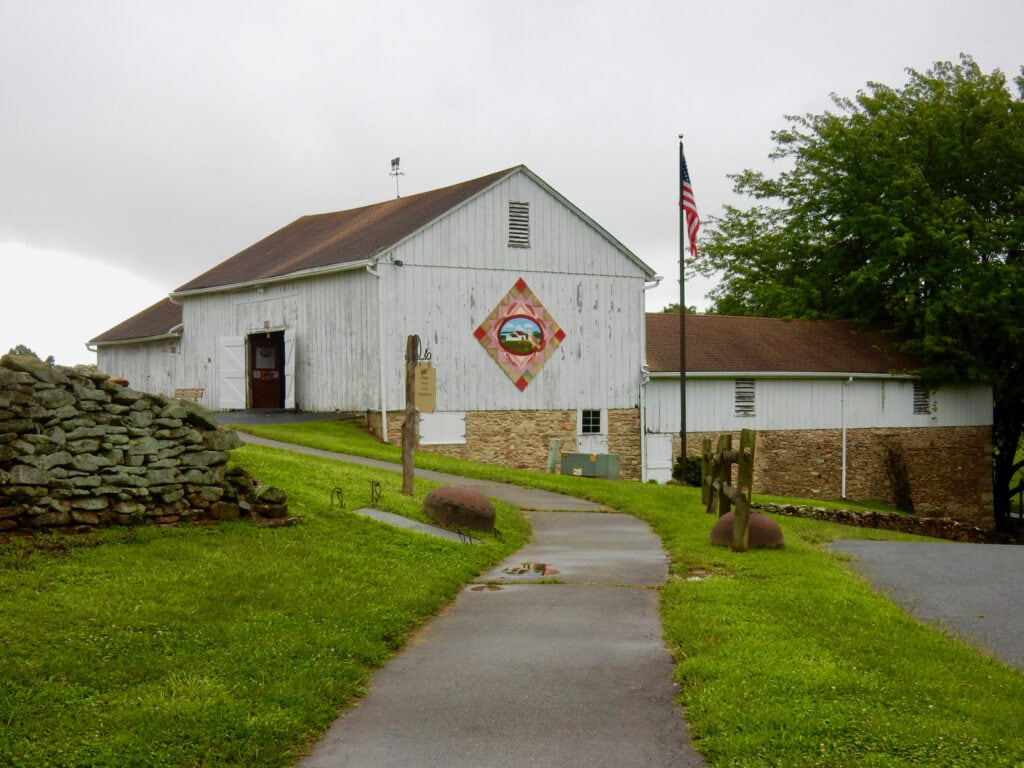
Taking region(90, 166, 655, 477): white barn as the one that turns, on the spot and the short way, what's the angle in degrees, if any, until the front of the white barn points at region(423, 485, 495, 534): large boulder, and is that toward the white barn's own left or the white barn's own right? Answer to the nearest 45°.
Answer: approximately 45° to the white barn's own left

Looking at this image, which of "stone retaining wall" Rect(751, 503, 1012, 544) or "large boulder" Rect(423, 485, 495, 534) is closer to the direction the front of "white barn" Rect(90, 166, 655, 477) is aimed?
the large boulder

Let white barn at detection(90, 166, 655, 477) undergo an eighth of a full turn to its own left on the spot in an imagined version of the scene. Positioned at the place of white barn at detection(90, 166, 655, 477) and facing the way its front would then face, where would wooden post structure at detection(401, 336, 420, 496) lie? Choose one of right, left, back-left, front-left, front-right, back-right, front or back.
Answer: front

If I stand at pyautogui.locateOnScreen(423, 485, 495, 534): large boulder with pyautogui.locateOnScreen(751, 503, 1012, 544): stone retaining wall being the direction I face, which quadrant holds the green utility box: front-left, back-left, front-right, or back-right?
front-left

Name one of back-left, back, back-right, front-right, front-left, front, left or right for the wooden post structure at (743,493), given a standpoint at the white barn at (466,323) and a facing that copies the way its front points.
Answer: front-left

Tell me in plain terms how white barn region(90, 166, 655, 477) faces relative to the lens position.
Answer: facing the viewer and to the left of the viewer

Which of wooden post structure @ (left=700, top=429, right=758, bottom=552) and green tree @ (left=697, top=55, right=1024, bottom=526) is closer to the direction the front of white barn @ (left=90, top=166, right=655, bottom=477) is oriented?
the wooden post structure

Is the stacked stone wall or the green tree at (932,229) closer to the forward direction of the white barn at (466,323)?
the stacked stone wall

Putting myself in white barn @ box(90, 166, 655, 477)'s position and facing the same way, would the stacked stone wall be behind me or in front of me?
in front

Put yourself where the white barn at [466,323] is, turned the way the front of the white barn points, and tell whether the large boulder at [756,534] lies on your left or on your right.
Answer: on your left

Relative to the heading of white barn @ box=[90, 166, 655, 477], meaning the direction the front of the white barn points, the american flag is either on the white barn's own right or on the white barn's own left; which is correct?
on the white barn's own left

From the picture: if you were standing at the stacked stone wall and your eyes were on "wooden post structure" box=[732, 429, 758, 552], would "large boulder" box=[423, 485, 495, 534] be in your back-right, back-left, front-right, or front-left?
front-left

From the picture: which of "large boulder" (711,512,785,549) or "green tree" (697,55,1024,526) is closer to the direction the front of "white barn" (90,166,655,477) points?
the large boulder

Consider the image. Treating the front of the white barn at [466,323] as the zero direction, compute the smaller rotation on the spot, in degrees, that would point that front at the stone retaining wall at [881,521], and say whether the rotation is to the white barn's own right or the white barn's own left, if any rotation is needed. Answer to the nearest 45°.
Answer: approximately 90° to the white barn's own left

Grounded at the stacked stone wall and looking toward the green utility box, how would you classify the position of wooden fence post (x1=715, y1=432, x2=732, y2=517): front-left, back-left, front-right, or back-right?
front-right

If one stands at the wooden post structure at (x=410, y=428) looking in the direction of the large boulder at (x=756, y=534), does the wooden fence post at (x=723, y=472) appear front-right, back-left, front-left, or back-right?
front-left
